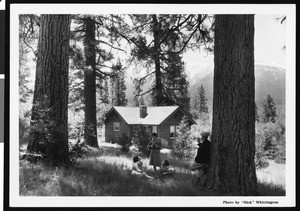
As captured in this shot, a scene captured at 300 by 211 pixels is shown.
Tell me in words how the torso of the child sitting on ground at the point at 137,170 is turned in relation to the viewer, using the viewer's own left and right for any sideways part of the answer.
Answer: facing to the right of the viewer
